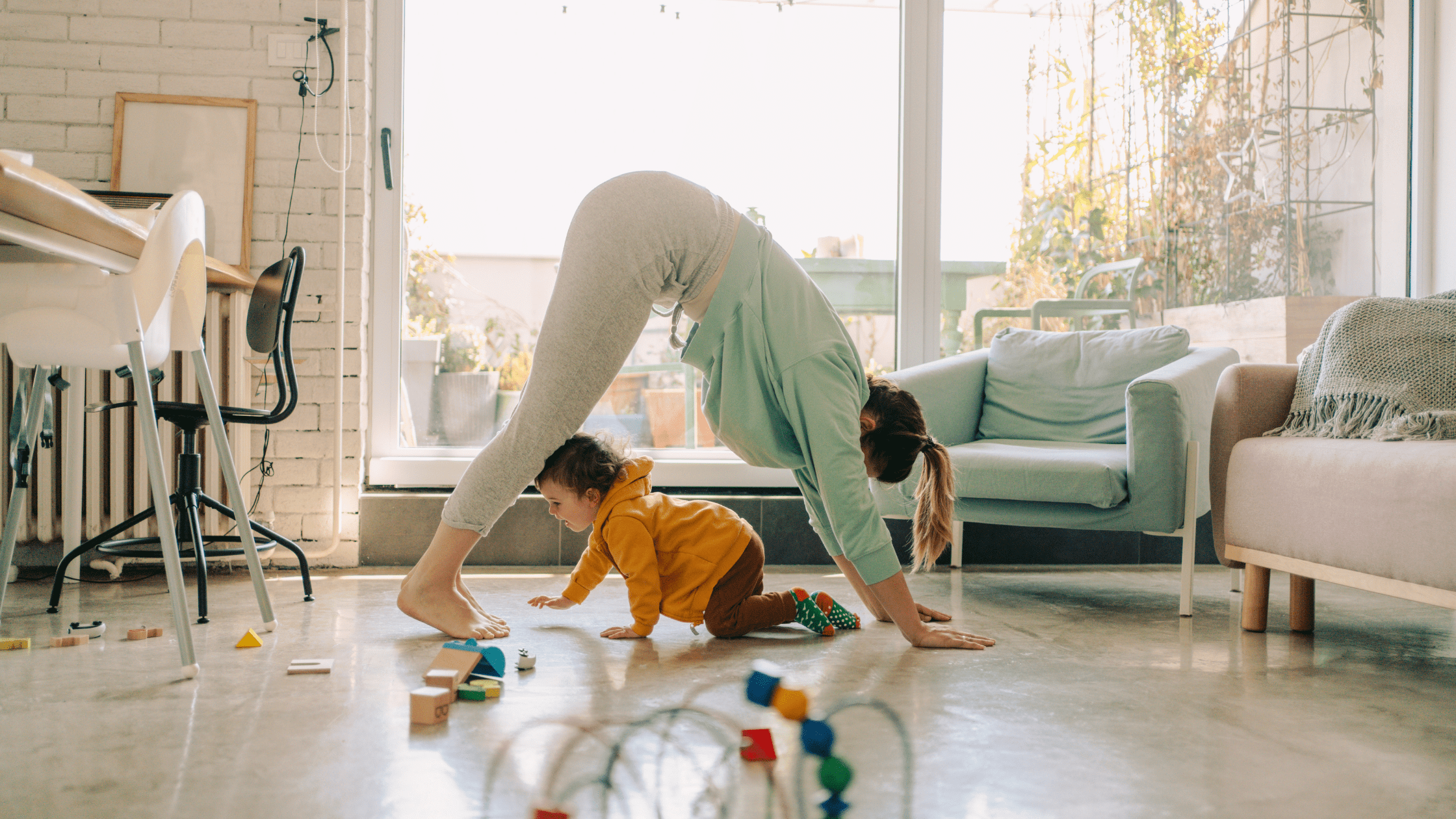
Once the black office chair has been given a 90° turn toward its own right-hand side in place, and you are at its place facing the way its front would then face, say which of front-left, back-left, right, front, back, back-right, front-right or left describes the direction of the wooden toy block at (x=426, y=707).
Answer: back

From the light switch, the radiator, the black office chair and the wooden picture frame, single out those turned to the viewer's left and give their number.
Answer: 1

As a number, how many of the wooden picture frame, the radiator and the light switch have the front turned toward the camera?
3

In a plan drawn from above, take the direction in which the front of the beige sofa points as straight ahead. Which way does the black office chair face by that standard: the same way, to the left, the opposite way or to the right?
the same way

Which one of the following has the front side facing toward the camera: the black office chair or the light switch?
the light switch

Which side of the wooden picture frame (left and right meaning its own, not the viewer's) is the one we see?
front

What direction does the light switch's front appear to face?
toward the camera

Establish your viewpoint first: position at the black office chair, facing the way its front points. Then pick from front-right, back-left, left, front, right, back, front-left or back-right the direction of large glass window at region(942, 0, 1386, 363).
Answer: back

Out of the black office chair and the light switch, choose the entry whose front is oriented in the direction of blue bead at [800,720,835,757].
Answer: the light switch

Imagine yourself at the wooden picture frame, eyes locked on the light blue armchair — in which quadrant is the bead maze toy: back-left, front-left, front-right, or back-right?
front-right

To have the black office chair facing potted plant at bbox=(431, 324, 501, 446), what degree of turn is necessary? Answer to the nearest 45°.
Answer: approximately 135° to its right

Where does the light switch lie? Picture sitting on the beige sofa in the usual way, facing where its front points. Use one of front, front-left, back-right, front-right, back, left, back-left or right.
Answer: front-right

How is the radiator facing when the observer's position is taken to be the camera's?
facing the viewer

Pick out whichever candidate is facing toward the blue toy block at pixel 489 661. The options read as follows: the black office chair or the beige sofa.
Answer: the beige sofa

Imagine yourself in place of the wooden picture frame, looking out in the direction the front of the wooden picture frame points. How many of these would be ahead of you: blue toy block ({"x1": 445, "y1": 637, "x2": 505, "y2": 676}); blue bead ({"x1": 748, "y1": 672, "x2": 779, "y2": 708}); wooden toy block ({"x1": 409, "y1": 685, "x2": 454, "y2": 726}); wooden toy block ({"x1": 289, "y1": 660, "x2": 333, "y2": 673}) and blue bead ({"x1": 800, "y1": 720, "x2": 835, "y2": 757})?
5

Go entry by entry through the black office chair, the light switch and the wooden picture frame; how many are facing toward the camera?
2

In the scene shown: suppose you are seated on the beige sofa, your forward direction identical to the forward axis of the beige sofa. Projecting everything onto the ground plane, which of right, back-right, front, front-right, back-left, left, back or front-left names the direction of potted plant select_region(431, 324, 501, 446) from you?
front-right

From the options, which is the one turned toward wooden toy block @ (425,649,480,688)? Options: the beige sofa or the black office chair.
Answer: the beige sofa

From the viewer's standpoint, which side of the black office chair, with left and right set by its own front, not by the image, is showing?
left
